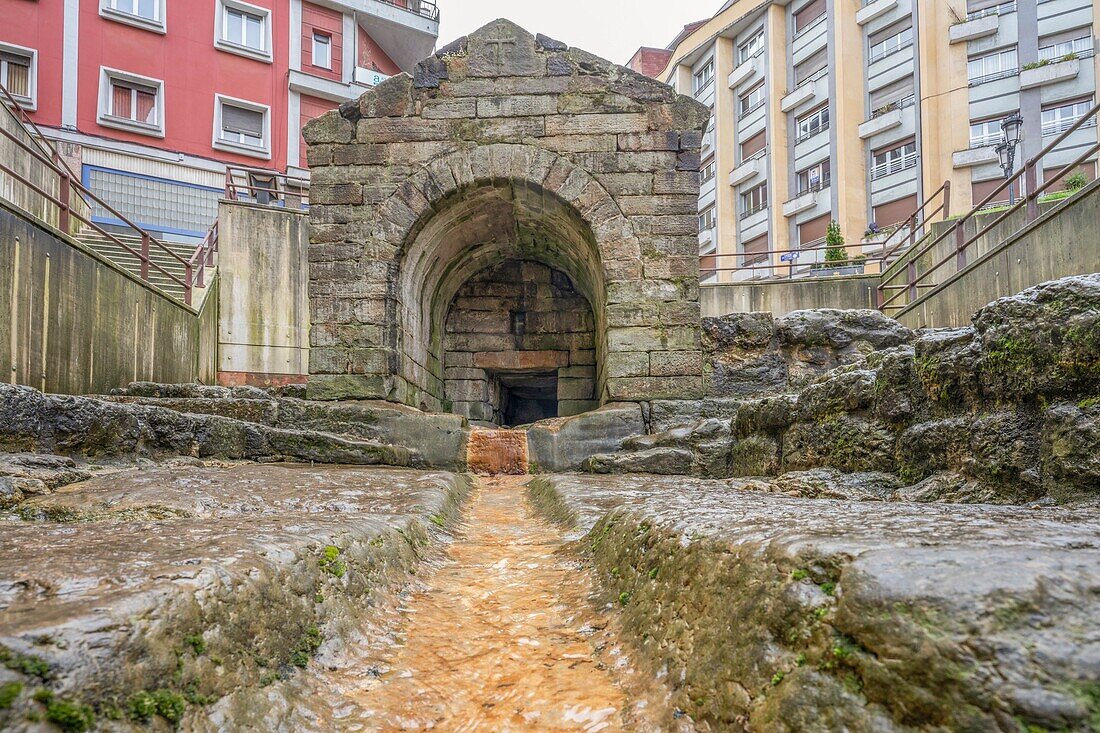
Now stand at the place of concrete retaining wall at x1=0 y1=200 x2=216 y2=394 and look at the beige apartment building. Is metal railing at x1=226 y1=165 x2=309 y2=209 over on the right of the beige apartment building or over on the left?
left

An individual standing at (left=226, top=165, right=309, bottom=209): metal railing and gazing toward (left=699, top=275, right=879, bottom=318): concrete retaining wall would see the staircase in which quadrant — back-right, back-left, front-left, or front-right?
back-right

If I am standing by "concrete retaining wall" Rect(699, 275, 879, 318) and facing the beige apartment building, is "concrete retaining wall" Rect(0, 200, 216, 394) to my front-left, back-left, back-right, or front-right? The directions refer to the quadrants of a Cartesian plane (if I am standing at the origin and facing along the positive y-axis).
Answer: back-left

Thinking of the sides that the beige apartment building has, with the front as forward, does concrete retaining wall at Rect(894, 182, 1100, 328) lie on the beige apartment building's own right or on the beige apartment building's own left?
on the beige apartment building's own left

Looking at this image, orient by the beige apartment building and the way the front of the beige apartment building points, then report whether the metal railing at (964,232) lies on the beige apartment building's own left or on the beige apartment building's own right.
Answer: on the beige apartment building's own left

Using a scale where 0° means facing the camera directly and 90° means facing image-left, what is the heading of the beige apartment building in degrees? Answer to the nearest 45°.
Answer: approximately 45°
